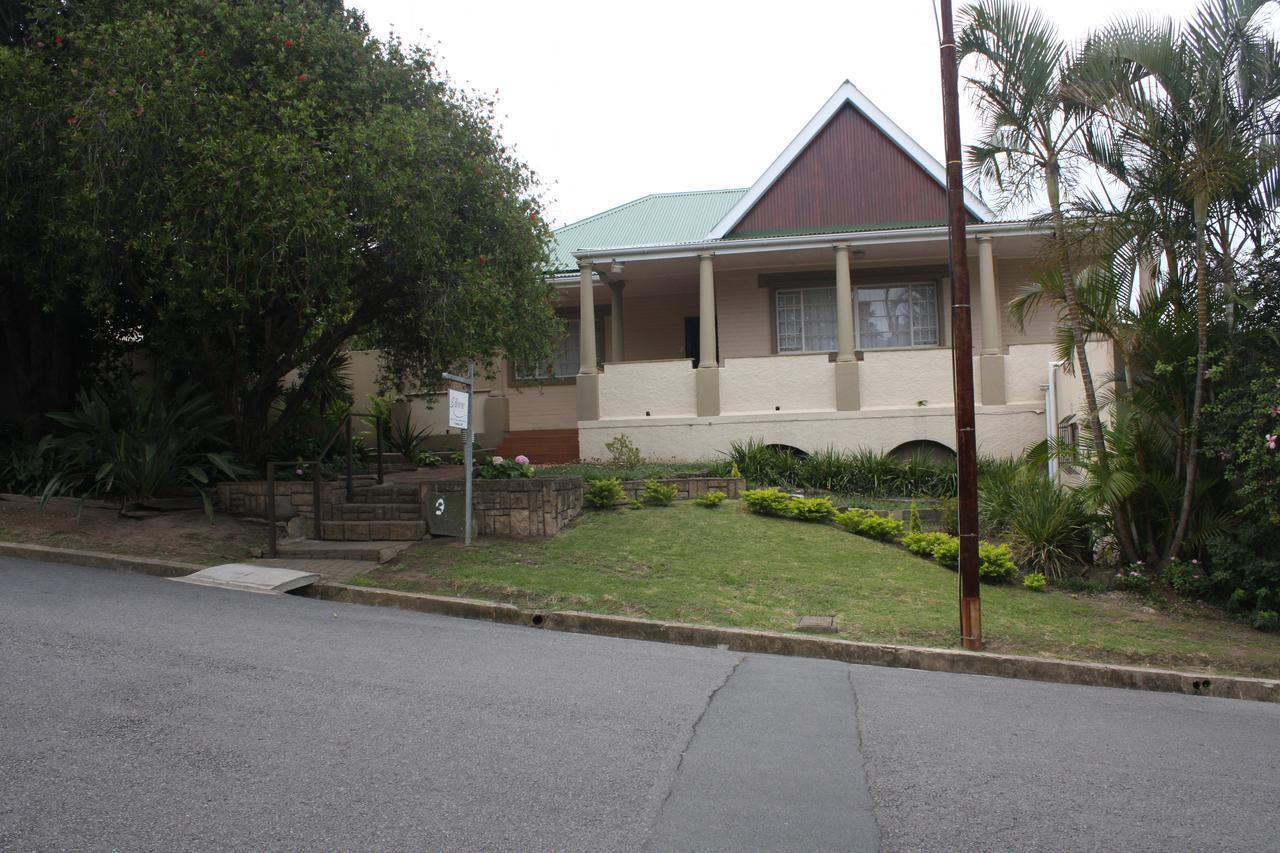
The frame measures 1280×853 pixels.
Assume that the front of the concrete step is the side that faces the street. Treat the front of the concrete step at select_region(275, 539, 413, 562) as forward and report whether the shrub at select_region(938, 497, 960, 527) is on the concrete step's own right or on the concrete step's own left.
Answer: on the concrete step's own left

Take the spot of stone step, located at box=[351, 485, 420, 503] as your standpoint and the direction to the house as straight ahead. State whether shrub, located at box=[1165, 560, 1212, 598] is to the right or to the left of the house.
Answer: right

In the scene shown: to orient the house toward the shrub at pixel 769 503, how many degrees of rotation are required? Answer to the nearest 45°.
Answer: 0° — it already faces it

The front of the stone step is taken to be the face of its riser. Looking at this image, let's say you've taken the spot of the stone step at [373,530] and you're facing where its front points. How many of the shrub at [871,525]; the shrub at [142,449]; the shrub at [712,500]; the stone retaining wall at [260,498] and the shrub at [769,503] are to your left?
3

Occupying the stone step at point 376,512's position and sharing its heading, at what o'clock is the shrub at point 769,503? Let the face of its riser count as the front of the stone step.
The shrub is roughly at 9 o'clock from the stone step.

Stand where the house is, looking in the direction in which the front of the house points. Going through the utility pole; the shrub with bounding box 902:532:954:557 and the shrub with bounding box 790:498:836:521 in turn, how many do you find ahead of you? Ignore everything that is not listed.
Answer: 3
